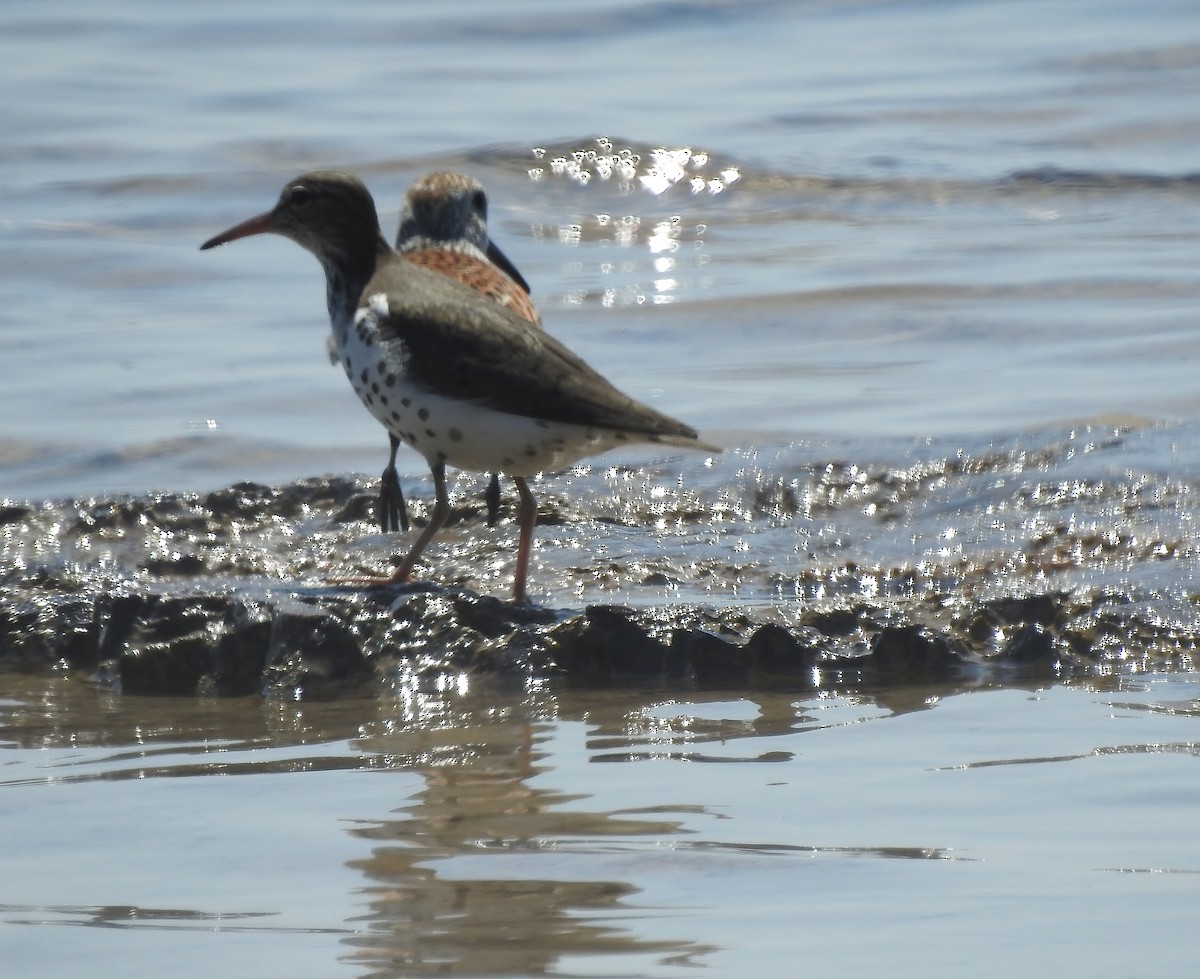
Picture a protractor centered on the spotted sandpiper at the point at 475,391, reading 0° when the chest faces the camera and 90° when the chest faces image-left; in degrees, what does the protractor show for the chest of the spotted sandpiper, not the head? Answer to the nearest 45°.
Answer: approximately 90°

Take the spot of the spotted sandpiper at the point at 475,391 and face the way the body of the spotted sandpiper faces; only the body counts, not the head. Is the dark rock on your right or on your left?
on your left
